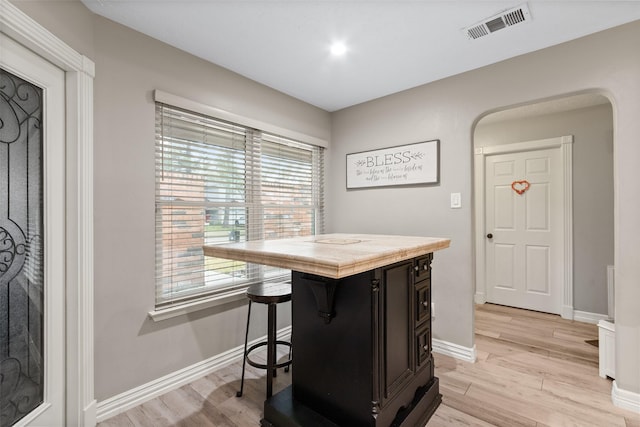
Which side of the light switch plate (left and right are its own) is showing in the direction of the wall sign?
right

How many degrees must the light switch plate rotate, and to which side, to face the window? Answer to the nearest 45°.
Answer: approximately 45° to its right

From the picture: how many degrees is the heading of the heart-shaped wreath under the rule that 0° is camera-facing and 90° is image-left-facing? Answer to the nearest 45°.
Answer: approximately 0°

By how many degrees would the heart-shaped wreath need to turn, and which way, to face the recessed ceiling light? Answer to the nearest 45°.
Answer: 0° — it already faces it

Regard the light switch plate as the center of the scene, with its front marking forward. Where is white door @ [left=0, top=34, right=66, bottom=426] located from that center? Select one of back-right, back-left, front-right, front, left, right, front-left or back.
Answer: front-right

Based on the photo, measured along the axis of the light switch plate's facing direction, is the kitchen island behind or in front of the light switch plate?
in front

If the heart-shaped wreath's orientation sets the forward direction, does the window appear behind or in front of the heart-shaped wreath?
in front

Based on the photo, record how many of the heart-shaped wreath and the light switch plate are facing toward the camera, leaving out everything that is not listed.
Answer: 2

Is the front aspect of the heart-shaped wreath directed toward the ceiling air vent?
yes
